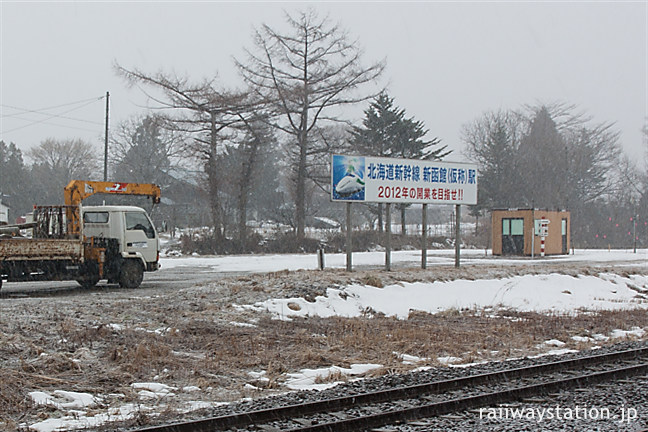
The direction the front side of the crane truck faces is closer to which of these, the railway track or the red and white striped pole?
the red and white striped pole

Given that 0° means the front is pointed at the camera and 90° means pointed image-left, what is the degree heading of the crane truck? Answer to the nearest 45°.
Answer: approximately 225°

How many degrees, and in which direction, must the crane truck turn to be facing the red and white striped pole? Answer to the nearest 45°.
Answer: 0° — it already faces it

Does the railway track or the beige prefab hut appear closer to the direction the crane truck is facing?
the beige prefab hut

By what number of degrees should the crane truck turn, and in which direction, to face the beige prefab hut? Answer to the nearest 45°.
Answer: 0° — it already faces it

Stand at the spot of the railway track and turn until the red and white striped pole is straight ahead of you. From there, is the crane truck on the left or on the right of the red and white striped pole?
left
